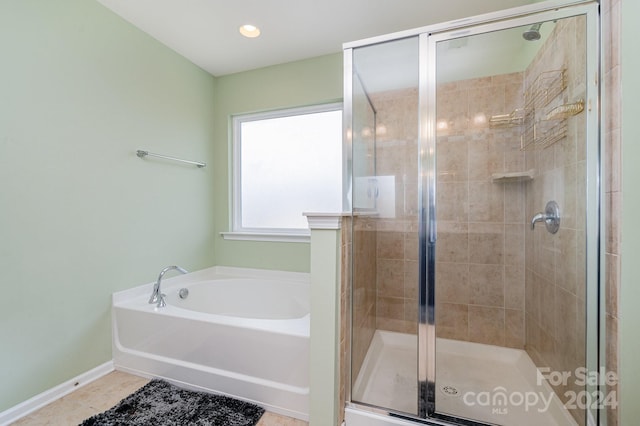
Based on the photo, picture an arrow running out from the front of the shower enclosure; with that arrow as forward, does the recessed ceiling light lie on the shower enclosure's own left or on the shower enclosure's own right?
on the shower enclosure's own right

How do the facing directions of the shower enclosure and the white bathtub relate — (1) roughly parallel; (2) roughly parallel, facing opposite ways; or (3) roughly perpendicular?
roughly parallel

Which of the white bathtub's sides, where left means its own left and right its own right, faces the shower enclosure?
left

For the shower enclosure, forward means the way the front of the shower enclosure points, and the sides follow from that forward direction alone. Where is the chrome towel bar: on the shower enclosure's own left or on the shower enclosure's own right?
on the shower enclosure's own right

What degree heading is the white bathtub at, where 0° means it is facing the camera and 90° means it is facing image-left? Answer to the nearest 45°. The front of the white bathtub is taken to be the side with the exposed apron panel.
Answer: approximately 45°

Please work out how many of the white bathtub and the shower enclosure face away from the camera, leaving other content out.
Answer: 0

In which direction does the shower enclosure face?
toward the camera

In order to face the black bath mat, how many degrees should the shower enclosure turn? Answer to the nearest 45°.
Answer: approximately 45° to its right

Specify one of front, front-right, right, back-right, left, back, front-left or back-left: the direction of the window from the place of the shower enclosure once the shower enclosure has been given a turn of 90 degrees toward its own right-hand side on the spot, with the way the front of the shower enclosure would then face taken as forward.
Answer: front
